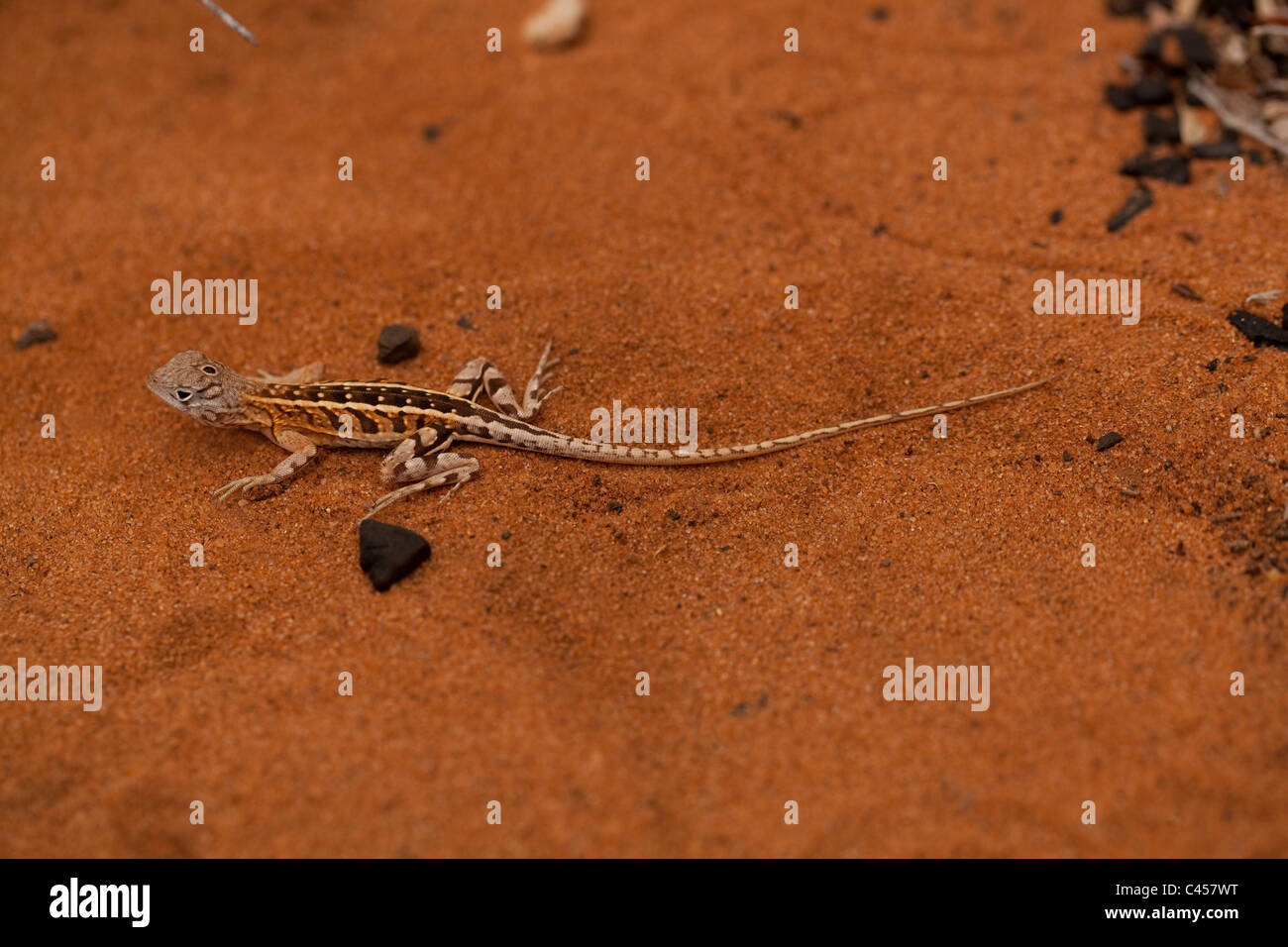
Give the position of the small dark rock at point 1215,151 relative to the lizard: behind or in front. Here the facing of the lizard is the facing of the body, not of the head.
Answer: behind

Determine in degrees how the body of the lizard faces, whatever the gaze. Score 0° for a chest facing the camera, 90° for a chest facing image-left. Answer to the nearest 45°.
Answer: approximately 90°

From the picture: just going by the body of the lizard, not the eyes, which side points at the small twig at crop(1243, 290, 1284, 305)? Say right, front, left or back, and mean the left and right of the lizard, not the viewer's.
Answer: back

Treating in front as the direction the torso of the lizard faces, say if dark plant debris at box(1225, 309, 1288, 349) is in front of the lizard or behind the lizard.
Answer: behind

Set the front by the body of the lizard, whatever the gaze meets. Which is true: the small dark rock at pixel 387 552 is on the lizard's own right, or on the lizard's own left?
on the lizard's own left

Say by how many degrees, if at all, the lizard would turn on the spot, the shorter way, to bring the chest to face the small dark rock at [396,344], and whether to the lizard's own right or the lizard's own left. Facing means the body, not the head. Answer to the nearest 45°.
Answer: approximately 90° to the lizard's own right

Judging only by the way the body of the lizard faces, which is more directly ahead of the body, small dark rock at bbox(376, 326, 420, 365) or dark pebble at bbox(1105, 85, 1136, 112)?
the small dark rock
